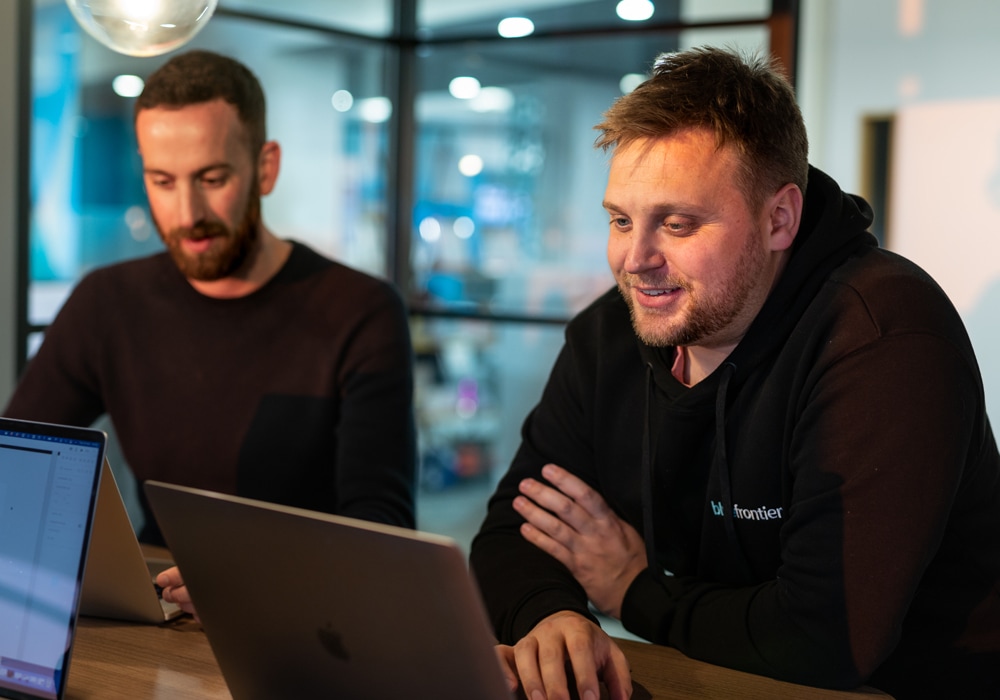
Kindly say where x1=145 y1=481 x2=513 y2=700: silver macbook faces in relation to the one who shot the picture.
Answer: facing away from the viewer and to the right of the viewer

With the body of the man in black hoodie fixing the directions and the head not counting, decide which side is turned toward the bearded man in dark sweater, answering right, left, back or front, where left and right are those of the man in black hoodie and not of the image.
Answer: right

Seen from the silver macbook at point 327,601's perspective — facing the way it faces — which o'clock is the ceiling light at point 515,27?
The ceiling light is roughly at 11 o'clock from the silver macbook.

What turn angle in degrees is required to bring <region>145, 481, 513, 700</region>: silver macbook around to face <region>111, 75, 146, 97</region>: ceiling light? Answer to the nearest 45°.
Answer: approximately 45° to its left

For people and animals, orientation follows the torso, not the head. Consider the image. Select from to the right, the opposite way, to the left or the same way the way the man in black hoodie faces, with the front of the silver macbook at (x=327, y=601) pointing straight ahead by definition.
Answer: the opposite way

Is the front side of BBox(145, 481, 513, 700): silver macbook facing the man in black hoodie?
yes

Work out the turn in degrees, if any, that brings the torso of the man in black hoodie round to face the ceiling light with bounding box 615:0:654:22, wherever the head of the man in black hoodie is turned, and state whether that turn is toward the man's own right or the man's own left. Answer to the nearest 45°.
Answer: approximately 135° to the man's own right

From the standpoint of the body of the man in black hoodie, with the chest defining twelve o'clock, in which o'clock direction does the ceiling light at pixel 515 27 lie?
The ceiling light is roughly at 4 o'clock from the man in black hoodie.

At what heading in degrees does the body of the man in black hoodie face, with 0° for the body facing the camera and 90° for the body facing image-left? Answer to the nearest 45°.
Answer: approximately 45°
